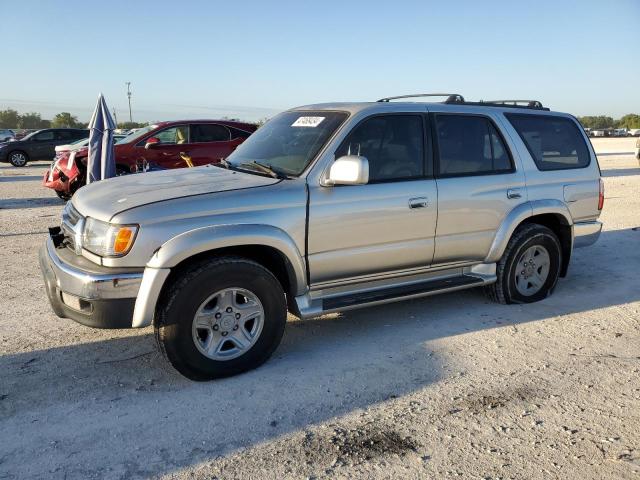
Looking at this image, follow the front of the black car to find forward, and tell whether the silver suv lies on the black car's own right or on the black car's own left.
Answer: on the black car's own left

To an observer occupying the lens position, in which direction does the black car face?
facing to the left of the viewer

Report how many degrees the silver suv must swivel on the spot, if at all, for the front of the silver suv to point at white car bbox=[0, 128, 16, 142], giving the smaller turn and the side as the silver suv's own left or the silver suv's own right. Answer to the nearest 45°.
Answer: approximately 90° to the silver suv's own right

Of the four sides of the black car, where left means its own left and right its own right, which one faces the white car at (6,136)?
right

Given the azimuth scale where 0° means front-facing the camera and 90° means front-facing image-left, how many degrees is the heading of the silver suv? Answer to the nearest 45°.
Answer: approximately 45°

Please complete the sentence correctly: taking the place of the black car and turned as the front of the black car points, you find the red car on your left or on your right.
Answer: on your left

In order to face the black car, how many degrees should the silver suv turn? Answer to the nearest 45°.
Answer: approximately 90° to its right
